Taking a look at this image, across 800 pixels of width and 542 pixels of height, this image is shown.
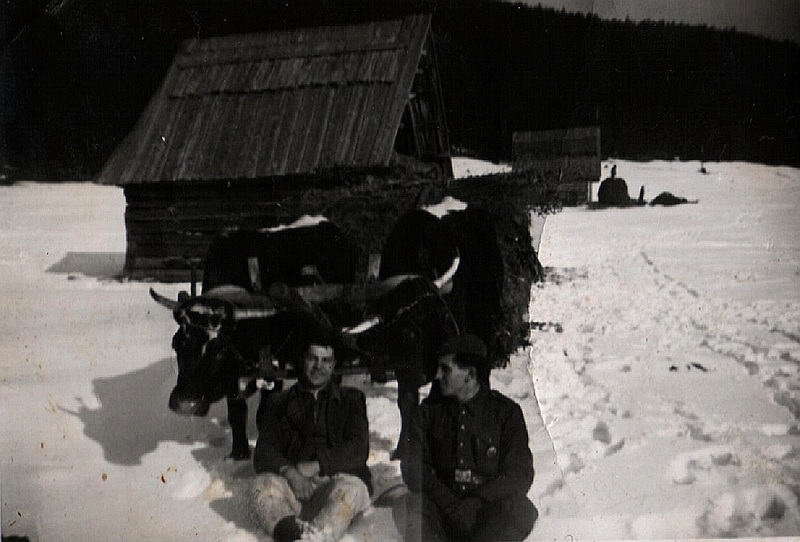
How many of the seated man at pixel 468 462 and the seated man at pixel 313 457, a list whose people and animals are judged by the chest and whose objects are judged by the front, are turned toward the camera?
2

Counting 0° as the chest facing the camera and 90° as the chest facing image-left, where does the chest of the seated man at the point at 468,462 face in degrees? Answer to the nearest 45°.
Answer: approximately 0°

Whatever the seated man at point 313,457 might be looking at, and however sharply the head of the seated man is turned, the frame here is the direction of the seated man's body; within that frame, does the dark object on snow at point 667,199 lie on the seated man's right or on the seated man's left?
on the seated man's left
